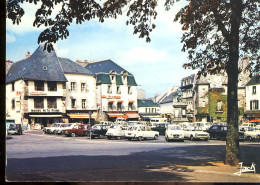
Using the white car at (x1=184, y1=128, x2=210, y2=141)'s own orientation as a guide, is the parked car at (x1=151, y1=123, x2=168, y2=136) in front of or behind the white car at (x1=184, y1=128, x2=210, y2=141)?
behind

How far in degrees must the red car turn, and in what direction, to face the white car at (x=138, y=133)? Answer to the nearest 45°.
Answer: approximately 90° to its left

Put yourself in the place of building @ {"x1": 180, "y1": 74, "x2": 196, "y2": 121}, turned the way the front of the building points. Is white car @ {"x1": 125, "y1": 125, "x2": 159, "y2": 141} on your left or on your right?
on your right

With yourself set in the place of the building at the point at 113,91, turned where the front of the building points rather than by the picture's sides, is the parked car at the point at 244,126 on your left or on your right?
on your left
